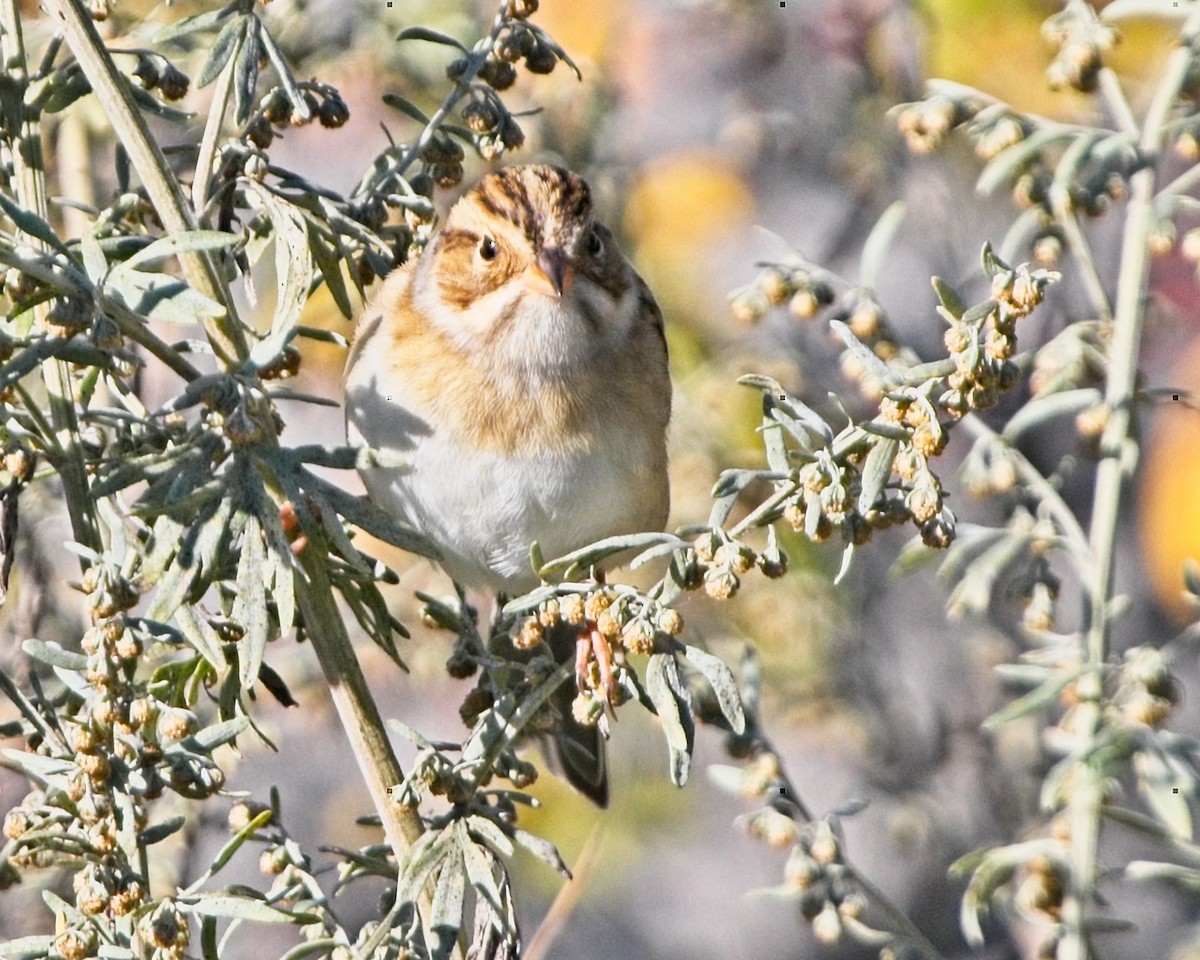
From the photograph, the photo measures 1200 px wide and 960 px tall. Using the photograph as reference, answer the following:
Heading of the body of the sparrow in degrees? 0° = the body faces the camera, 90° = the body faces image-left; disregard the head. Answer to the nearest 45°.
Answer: approximately 0°
